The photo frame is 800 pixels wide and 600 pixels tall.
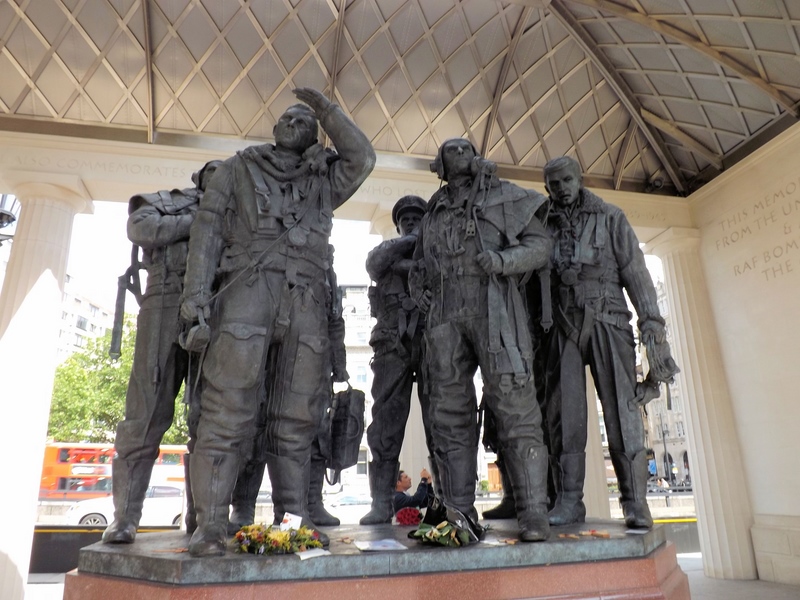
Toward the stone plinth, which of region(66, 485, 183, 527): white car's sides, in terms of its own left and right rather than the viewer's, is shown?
left

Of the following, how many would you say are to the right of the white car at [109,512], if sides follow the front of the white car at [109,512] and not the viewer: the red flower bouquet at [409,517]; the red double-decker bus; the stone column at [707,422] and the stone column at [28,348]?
1

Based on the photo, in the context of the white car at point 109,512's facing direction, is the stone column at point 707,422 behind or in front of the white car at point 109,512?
behind

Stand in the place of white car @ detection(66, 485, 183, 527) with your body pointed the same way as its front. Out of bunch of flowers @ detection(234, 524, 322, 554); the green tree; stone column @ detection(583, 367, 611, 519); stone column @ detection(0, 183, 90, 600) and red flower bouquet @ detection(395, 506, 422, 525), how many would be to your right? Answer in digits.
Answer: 1

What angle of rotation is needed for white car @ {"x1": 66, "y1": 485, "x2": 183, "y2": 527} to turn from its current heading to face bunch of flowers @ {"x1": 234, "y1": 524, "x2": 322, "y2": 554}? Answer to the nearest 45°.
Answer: approximately 90° to its left

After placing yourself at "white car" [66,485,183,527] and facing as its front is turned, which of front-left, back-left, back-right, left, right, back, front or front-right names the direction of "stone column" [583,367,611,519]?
back-left

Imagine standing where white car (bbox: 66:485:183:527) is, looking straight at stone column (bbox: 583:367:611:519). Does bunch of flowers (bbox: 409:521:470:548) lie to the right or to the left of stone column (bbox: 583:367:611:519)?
right
